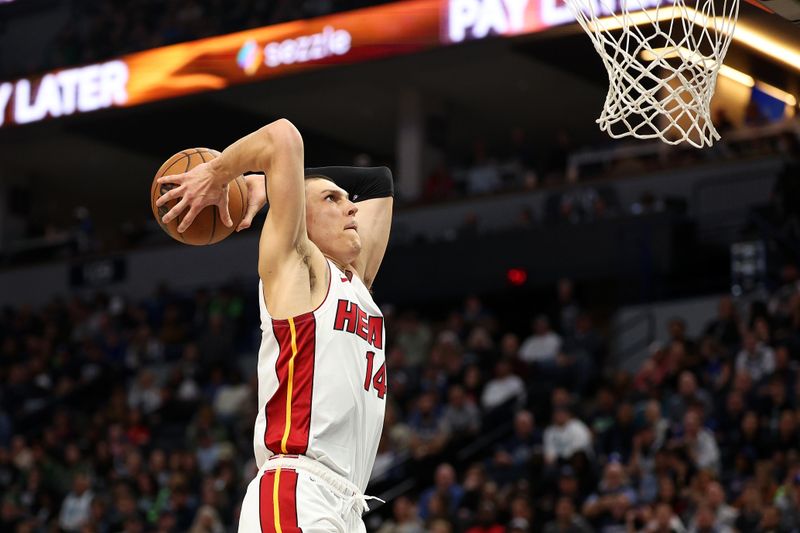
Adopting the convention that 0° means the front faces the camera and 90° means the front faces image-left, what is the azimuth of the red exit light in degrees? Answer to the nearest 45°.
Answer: approximately 0°

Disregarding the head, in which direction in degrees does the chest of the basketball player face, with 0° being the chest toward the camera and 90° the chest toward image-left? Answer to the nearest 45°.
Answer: approximately 315°

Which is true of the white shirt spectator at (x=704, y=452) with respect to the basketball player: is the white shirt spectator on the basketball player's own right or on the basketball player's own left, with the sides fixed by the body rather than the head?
on the basketball player's own left

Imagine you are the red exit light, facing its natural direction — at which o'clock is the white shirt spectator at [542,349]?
The white shirt spectator is roughly at 12 o'clock from the red exit light.

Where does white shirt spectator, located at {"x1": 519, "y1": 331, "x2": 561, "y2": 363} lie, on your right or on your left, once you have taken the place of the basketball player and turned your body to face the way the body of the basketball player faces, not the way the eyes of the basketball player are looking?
on your left

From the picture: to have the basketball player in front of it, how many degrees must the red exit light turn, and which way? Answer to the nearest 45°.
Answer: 0° — it already faces them

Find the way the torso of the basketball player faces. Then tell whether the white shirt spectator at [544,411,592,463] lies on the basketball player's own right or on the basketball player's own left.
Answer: on the basketball player's own left
